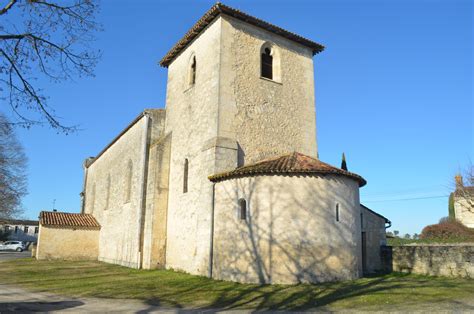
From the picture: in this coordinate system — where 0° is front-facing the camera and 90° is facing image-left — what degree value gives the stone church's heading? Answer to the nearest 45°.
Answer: approximately 135°

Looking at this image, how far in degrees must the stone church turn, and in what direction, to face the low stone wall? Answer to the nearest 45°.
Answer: approximately 135° to its right

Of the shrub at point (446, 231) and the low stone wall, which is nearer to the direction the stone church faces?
the shrub

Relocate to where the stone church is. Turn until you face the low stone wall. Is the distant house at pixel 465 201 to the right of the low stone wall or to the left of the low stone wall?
left

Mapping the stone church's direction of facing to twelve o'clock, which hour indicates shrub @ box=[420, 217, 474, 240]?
The shrub is roughly at 3 o'clock from the stone church.

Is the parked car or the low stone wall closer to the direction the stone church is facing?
the parked car

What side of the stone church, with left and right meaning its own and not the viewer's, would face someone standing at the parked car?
front

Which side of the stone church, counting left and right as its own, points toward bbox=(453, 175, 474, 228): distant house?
right

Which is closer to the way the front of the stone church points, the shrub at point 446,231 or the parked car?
the parked car
